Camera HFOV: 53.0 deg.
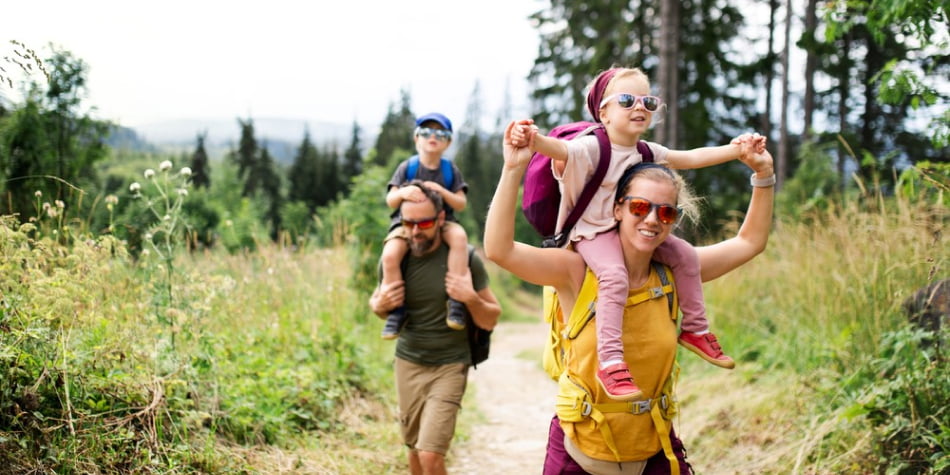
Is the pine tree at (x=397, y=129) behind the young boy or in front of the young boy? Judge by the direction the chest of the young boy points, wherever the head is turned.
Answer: behind

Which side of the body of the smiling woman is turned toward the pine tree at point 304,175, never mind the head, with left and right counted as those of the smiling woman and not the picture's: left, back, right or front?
back

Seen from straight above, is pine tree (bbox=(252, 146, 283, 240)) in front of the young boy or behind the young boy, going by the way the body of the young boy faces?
behind

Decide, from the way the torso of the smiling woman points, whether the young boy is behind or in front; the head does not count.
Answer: behind

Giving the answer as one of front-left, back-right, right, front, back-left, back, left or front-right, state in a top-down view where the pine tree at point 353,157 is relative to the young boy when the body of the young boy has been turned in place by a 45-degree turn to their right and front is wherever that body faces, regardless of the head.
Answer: back-right

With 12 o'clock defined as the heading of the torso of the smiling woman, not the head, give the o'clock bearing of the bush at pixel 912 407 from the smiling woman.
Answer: The bush is roughly at 9 o'clock from the smiling woman.

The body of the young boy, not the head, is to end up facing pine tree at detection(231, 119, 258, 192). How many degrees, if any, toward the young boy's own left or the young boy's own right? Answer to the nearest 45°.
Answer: approximately 180°

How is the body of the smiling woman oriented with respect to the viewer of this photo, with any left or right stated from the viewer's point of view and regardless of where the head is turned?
facing the viewer and to the right of the viewer

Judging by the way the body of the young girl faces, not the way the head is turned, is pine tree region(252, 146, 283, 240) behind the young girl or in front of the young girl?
behind

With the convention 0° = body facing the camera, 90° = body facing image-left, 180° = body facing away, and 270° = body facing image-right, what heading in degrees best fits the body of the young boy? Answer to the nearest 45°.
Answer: approximately 0°
